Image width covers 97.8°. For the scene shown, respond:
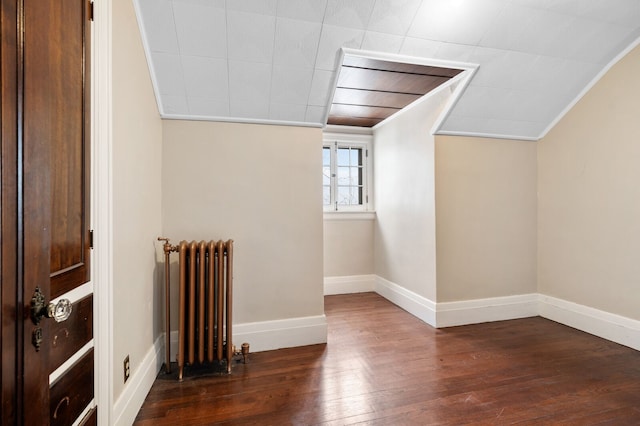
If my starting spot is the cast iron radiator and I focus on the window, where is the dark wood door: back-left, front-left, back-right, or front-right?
back-right

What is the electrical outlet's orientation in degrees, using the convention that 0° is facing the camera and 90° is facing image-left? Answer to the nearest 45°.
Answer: approximately 270°

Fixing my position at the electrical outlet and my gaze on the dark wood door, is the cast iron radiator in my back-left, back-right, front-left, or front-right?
back-left

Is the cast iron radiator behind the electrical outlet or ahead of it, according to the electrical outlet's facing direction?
ahead

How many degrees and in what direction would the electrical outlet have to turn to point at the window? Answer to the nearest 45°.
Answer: approximately 45° to its left

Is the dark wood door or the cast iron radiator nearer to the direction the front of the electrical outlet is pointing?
the cast iron radiator

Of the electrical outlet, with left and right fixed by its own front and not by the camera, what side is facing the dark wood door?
right
